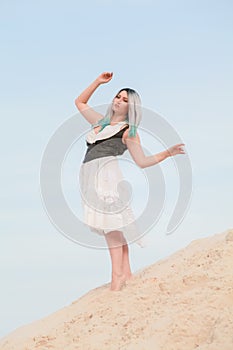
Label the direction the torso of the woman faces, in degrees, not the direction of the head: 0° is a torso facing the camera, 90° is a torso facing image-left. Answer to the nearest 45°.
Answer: approximately 45°

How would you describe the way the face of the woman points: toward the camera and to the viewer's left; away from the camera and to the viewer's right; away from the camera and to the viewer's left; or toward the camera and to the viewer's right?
toward the camera and to the viewer's left
